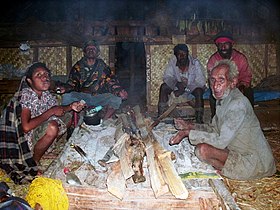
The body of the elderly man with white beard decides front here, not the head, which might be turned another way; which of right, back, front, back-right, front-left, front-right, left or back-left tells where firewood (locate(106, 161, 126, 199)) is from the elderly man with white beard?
front-left

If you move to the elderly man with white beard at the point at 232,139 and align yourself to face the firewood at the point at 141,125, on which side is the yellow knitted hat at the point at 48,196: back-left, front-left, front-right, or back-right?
front-left

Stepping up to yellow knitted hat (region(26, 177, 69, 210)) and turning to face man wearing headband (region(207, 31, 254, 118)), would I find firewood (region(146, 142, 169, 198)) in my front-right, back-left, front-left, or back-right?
front-right

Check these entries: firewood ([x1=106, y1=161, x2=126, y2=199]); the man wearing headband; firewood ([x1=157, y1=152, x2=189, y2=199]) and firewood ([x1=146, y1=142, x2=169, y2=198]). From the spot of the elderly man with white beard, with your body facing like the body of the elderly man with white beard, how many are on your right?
1

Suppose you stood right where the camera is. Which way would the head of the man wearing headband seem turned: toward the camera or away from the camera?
toward the camera

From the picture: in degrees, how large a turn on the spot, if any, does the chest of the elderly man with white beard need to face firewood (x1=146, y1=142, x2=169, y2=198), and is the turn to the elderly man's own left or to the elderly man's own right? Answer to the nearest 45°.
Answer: approximately 45° to the elderly man's own left

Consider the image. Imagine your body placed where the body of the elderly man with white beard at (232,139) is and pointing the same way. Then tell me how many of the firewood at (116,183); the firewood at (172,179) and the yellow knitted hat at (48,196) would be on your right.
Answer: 0

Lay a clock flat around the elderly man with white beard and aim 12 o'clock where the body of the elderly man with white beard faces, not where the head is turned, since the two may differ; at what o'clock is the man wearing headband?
The man wearing headband is roughly at 3 o'clock from the elderly man with white beard.

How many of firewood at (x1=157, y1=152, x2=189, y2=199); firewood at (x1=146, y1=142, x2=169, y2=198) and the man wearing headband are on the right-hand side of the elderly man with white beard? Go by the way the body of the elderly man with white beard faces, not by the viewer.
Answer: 1

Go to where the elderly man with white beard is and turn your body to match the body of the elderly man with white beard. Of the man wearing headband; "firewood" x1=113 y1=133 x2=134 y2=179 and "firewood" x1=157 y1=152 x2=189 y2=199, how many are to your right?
1

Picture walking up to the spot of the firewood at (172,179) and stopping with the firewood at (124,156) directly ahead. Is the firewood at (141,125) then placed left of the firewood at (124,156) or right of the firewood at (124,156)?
right

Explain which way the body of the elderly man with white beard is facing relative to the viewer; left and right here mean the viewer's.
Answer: facing to the left of the viewer

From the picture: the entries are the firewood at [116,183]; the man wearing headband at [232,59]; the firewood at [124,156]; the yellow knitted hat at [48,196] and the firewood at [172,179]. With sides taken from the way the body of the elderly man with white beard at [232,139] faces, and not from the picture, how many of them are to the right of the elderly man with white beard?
1

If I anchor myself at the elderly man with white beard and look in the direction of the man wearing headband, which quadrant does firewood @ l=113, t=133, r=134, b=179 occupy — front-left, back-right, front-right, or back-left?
back-left

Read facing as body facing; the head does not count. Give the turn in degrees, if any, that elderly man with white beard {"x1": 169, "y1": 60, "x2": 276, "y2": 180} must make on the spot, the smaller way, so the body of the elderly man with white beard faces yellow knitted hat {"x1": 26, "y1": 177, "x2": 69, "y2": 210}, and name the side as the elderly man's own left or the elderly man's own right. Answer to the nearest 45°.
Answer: approximately 45° to the elderly man's own left

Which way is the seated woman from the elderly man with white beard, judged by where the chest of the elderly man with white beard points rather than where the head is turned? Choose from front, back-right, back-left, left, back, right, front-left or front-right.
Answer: front
